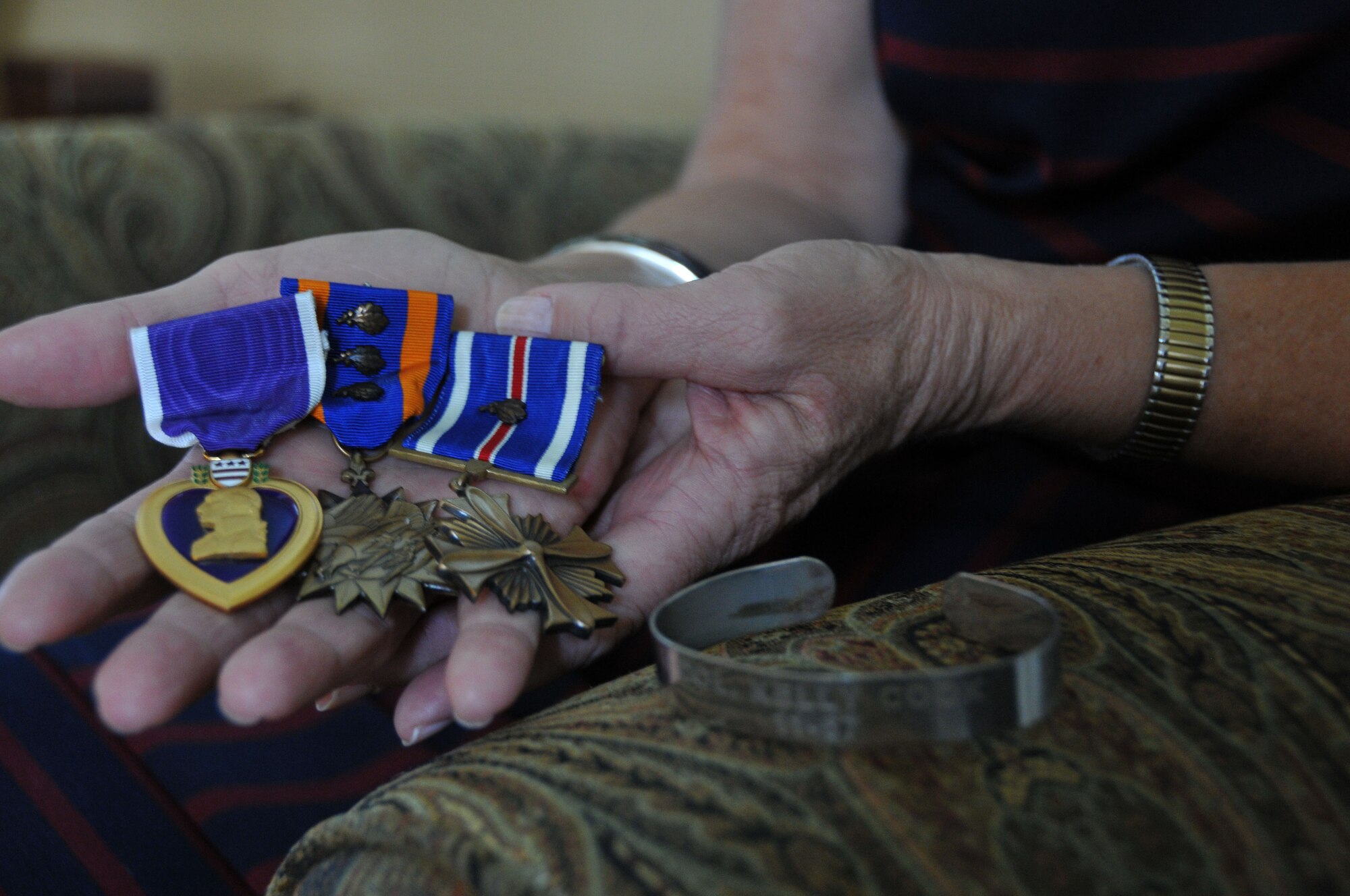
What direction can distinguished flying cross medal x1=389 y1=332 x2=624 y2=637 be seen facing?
toward the camera

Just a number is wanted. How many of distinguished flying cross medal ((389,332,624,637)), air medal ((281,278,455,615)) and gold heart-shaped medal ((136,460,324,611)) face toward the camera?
3

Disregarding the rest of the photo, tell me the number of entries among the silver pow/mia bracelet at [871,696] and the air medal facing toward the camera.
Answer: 2

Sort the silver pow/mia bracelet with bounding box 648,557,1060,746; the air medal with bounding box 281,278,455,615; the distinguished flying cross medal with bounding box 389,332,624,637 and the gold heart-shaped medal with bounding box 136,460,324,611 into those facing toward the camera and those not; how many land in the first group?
4

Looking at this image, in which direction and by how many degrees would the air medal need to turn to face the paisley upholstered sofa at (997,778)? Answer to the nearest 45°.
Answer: approximately 45° to its left

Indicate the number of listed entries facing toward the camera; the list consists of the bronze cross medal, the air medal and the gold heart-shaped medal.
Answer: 3

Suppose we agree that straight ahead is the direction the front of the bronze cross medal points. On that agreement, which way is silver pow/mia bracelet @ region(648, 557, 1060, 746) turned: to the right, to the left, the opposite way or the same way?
the same way

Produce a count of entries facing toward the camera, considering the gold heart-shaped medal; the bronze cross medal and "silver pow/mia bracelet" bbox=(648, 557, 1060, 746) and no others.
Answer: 3

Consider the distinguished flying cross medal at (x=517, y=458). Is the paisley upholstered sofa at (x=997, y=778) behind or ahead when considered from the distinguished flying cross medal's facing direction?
ahead

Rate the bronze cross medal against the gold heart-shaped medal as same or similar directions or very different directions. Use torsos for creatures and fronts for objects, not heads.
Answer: same or similar directions

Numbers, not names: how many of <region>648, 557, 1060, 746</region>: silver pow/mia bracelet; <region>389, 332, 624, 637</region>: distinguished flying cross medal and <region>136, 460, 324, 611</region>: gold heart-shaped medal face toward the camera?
3

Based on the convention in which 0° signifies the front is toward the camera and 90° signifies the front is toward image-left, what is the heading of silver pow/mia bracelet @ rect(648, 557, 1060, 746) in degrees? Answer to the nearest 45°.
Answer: approximately 0°
